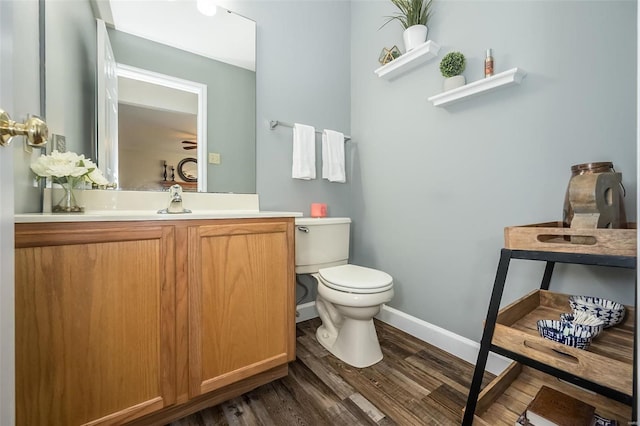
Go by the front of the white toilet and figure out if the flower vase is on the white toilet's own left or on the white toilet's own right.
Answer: on the white toilet's own right

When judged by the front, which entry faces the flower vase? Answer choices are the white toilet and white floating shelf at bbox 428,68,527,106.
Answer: the white floating shelf

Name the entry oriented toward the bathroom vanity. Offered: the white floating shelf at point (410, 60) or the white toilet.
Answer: the white floating shelf

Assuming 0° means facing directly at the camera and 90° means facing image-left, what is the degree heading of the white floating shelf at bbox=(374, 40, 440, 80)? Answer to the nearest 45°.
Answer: approximately 45°

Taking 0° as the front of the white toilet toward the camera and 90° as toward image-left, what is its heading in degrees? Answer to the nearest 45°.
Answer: approximately 315°

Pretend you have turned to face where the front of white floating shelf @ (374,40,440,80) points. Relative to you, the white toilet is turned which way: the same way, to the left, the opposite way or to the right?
to the left

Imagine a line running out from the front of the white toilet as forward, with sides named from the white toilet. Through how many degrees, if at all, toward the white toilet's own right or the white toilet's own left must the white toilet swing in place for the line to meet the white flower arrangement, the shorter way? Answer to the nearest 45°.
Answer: approximately 90° to the white toilet's own right
